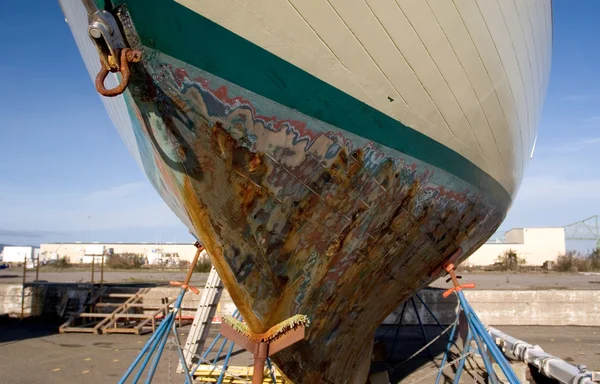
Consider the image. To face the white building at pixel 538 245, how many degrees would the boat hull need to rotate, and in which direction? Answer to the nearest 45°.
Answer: approximately 180°

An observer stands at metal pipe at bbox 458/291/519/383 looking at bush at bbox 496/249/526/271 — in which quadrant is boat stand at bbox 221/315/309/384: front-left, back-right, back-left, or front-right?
back-left

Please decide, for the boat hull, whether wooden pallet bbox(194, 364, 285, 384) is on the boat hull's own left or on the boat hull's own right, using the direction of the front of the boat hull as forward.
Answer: on the boat hull's own right

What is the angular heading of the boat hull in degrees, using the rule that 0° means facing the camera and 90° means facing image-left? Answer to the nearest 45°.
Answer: approximately 45°

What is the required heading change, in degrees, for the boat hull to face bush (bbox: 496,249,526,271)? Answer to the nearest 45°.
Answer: approximately 180°

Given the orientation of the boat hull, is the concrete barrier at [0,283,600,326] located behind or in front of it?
behind

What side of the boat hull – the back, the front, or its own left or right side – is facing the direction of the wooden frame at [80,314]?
right
